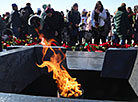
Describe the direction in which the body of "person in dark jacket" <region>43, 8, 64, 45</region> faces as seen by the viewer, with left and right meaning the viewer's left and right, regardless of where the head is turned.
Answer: facing the viewer and to the left of the viewer

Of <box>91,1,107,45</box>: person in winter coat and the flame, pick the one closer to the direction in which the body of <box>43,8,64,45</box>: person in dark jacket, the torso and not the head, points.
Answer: the flame

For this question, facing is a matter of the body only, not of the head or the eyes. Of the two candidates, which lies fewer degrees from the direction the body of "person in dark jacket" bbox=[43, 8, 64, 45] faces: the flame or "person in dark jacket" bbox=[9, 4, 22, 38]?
the flame

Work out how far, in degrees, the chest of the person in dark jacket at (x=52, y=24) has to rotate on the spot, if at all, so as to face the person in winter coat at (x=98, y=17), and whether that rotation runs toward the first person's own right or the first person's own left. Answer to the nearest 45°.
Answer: approximately 135° to the first person's own left

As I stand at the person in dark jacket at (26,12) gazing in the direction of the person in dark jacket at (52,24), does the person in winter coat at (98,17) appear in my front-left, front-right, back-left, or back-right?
front-left

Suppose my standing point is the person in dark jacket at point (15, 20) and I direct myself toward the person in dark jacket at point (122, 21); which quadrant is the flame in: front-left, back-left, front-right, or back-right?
front-right

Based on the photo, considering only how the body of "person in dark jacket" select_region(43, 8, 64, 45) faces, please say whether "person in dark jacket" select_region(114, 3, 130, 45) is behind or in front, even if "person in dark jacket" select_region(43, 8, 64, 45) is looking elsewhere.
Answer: behind

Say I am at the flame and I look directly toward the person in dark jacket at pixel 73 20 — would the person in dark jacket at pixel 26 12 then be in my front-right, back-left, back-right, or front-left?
front-left

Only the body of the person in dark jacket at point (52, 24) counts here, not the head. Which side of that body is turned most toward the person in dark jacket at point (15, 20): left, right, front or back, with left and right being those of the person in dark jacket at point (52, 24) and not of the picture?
right

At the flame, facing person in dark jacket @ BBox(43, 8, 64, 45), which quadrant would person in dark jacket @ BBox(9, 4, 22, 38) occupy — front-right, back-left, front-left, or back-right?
front-left

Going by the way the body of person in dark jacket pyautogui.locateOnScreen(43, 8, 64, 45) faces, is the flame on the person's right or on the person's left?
on the person's left

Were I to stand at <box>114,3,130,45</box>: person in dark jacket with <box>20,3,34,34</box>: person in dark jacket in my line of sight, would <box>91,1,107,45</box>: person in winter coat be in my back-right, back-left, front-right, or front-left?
front-left
